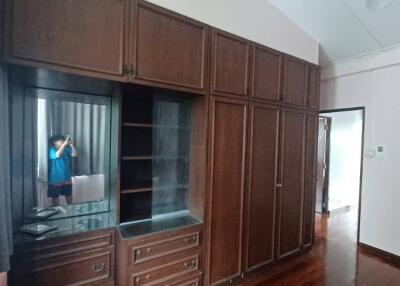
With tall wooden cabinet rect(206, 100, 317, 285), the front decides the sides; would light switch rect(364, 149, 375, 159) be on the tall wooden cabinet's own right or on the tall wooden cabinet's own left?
on the tall wooden cabinet's own left

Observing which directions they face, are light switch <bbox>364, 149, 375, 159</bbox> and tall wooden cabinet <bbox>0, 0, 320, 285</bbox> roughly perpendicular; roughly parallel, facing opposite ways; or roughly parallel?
roughly perpendicular

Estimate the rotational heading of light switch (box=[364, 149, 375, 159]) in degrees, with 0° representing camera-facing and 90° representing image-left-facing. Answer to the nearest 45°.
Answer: approximately 0°

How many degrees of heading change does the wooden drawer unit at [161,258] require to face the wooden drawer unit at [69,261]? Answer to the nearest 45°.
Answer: approximately 135° to its right

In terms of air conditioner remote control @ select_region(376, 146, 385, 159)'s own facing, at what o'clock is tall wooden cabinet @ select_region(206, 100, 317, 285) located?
The tall wooden cabinet is roughly at 1 o'clock from the air conditioner remote control.

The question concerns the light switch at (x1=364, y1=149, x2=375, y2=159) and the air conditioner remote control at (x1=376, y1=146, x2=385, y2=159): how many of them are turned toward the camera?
2

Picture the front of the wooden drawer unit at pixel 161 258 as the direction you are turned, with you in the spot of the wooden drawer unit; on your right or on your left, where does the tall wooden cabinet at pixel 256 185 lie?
on your left

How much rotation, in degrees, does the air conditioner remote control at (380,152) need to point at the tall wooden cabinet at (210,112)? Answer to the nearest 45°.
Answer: approximately 45° to its right

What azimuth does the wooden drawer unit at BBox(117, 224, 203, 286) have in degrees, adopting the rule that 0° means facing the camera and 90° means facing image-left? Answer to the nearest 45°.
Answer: approximately 315°

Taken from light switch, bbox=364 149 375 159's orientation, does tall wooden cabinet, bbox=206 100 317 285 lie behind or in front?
in front

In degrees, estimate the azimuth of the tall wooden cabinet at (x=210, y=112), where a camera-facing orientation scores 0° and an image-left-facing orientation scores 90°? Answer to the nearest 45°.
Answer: approximately 315°

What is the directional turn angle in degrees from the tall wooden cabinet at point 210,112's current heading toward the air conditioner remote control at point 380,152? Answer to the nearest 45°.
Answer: approximately 45° to its left
